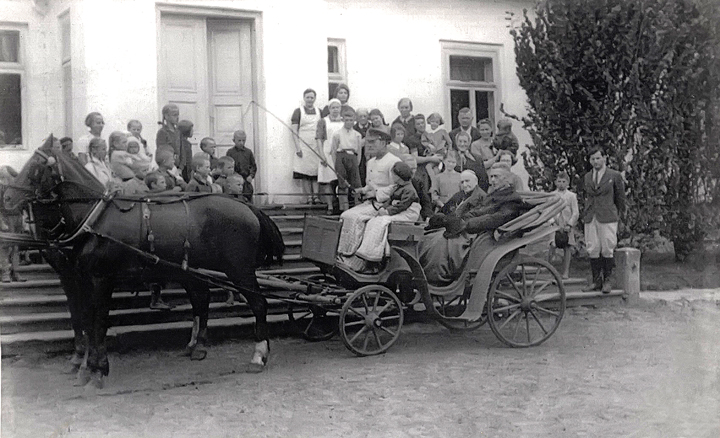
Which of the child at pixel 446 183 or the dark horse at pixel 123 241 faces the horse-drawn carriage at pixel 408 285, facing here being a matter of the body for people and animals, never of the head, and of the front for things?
the child

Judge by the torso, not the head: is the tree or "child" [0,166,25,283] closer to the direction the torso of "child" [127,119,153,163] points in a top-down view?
the child

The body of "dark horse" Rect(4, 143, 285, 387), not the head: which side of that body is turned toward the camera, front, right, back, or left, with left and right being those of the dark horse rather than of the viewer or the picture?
left

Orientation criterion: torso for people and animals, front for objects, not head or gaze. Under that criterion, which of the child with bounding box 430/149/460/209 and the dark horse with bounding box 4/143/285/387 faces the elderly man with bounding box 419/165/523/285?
the child

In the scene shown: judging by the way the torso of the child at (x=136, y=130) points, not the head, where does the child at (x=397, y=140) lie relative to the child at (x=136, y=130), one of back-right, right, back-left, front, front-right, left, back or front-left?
left

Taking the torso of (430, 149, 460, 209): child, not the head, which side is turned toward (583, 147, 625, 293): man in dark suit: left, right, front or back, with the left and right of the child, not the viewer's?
left

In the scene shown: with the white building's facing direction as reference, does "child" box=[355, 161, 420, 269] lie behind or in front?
in front

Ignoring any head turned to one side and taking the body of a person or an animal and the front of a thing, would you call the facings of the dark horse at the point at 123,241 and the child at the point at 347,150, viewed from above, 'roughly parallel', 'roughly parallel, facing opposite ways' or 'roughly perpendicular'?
roughly perpendicular

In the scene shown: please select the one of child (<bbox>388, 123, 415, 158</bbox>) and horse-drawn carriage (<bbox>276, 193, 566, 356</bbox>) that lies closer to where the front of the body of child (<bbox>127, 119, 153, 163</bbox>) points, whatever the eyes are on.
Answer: the horse-drawn carriage

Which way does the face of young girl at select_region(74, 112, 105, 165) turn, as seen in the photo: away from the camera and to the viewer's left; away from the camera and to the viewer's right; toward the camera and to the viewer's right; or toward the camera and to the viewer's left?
toward the camera and to the viewer's right

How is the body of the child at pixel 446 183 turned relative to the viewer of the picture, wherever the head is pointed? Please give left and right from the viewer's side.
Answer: facing the viewer

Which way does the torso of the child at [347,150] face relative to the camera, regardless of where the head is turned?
toward the camera
